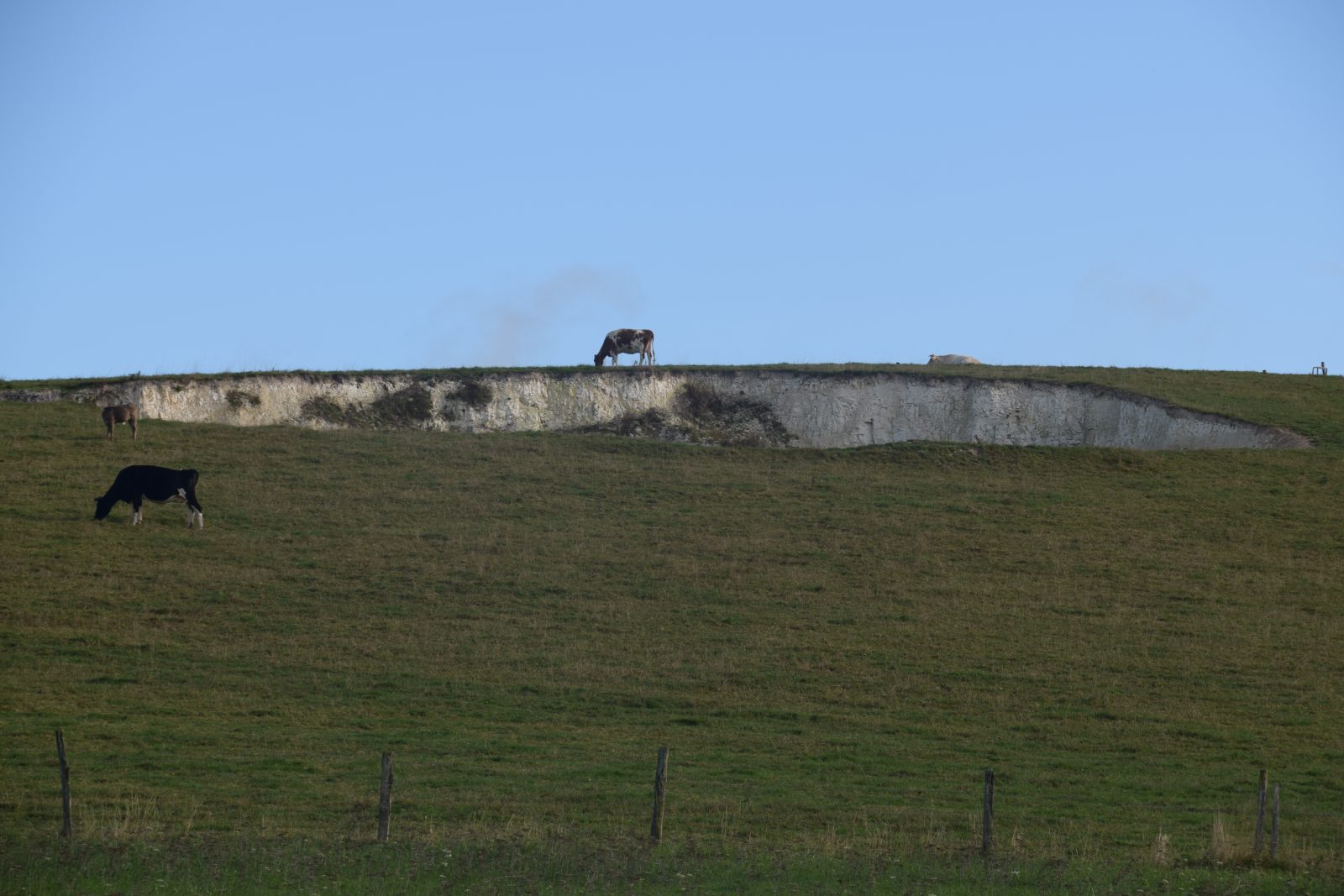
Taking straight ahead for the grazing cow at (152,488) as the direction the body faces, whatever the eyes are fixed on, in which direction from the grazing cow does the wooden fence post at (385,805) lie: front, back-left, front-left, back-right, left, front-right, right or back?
left

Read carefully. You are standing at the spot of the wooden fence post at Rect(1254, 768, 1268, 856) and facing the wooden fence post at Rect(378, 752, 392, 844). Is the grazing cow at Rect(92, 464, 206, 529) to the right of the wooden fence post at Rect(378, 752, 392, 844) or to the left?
right

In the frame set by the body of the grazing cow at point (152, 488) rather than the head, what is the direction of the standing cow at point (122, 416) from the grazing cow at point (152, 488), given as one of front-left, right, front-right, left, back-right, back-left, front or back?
right

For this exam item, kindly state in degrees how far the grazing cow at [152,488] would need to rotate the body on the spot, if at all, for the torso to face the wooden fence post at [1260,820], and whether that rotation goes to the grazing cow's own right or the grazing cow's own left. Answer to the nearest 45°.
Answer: approximately 135° to the grazing cow's own left

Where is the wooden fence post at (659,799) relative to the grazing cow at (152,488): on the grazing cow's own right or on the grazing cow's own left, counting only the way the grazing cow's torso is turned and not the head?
on the grazing cow's own left

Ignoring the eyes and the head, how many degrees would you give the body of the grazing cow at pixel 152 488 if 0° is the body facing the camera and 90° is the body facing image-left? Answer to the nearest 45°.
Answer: approximately 90°
